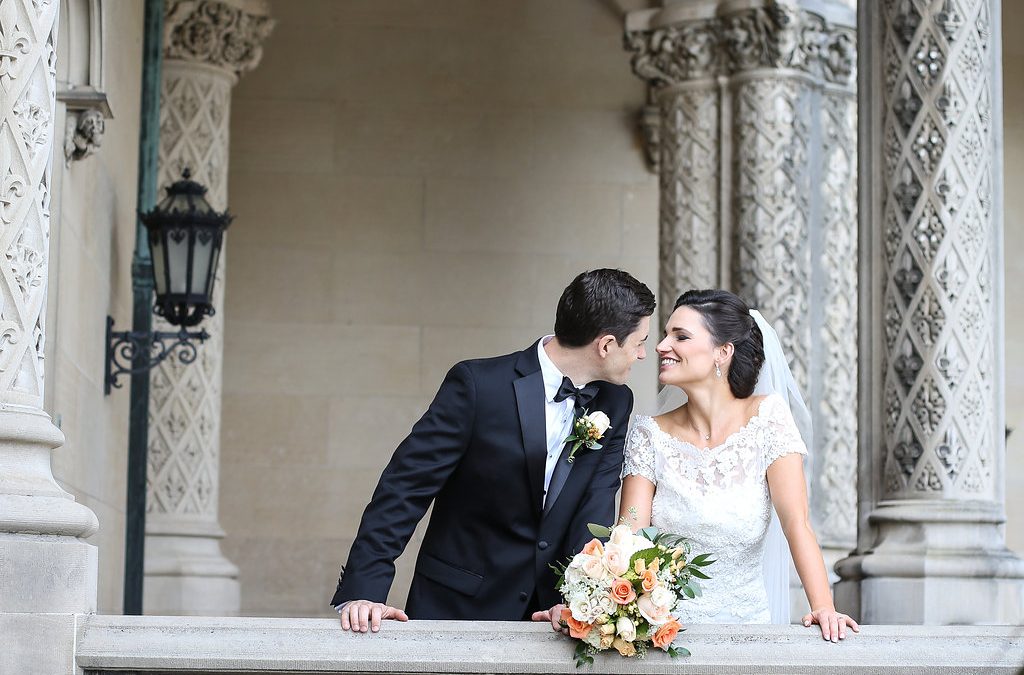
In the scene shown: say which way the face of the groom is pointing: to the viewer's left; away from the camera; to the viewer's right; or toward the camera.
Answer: to the viewer's right

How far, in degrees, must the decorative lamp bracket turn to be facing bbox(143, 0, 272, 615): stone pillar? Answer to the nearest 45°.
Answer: approximately 90° to its left

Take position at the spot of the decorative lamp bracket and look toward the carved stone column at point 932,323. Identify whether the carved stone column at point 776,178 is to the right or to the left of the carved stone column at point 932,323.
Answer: left

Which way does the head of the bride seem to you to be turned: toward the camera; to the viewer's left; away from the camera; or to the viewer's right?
to the viewer's left

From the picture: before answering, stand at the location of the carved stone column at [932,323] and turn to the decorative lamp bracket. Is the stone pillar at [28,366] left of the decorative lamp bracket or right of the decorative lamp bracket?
left

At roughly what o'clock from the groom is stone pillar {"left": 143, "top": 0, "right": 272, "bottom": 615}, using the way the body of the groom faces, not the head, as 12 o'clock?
The stone pillar is roughly at 7 o'clock from the groom.

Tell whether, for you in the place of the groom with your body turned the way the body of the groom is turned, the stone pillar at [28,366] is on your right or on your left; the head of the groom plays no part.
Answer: on your right

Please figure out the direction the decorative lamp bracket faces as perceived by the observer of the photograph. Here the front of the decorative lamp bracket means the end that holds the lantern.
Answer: facing to the right of the viewer

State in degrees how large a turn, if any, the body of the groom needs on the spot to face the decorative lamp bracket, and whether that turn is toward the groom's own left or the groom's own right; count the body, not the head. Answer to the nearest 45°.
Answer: approximately 180°
